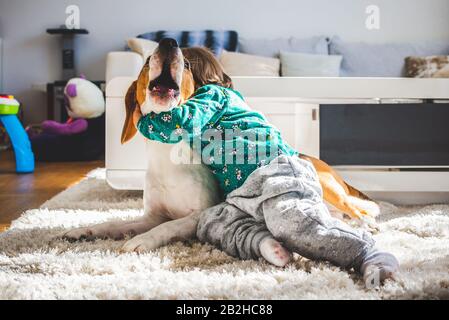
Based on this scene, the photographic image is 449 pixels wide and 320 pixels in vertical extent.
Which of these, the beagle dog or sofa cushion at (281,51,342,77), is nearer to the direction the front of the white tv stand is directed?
the beagle dog

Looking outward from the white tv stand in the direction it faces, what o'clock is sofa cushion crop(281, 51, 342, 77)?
The sofa cushion is roughly at 6 o'clock from the white tv stand.

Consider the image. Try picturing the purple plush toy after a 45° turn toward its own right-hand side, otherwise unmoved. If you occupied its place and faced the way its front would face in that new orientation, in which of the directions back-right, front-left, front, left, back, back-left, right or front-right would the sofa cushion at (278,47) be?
back-right

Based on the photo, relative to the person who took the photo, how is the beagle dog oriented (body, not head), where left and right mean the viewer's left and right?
facing the viewer and to the left of the viewer

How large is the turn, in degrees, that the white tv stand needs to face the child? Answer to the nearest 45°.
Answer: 0° — it already faces them

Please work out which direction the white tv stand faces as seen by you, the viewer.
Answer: facing the viewer

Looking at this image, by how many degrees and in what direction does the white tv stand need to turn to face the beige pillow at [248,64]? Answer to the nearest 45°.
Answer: approximately 180°

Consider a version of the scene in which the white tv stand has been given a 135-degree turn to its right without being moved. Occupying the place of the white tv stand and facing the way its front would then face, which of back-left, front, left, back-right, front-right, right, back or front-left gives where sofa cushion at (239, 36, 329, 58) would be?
front-right
